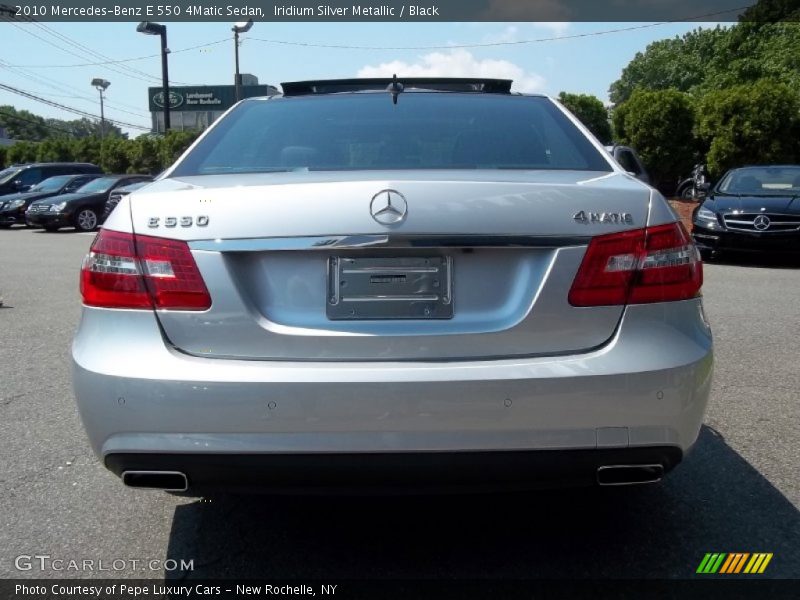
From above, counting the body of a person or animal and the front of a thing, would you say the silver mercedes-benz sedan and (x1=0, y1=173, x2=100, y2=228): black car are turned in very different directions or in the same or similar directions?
very different directions

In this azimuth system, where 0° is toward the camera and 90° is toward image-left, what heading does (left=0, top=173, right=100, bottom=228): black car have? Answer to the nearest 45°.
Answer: approximately 45°

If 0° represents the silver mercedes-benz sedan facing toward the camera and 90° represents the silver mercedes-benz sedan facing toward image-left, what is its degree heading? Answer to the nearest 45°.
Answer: approximately 180°

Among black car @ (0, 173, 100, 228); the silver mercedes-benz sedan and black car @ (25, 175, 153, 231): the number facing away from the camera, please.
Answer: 1

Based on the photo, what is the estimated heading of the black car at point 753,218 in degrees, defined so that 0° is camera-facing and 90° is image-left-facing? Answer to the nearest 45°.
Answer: approximately 0°

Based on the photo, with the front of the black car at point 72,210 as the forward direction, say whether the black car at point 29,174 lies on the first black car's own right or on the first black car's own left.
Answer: on the first black car's own right

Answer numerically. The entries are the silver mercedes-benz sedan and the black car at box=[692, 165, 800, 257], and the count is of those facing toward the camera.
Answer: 1

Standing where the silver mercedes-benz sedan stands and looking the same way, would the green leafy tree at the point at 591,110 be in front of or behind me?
in front

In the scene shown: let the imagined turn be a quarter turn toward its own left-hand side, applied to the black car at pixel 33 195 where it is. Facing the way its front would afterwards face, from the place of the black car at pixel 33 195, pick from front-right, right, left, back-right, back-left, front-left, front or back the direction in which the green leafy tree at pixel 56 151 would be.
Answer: back-left

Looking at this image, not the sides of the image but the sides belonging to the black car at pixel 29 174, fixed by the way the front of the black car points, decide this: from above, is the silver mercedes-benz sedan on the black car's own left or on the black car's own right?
on the black car's own left

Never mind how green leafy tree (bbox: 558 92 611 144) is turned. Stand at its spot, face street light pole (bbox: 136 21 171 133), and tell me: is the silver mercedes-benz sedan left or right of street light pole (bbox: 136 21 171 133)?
left

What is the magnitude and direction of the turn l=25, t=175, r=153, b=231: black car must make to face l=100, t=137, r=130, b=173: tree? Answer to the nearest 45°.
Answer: approximately 135° to its right
